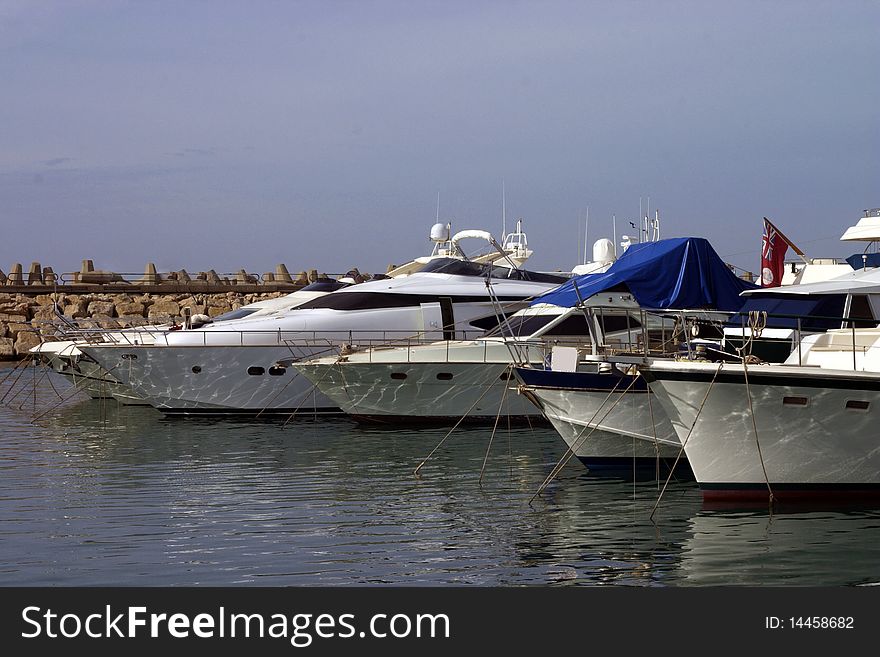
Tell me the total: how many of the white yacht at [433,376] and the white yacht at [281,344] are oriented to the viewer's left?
2

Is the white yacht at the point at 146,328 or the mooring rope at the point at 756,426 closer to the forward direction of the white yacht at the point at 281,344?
the white yacht

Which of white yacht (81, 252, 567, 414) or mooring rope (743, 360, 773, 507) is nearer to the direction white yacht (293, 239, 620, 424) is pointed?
the white yacht

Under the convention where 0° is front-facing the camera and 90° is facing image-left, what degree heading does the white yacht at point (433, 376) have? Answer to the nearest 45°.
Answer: approximately 90°

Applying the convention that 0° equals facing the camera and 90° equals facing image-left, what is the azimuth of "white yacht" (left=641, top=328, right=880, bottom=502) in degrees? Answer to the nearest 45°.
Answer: approximately 90°

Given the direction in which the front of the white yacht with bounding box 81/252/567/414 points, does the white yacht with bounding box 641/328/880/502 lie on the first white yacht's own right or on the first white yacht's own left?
on the first white yacht's own left

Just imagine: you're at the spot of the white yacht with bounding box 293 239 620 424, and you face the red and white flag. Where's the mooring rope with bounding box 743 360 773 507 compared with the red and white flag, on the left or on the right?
right

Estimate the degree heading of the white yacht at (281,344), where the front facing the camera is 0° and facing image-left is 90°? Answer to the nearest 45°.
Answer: approximately 90°

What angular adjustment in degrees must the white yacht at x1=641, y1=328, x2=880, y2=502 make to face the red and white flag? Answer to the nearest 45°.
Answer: approximately 90° to its right

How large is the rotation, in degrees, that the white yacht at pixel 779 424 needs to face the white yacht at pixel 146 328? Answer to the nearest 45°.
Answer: approximately 45° to its right
